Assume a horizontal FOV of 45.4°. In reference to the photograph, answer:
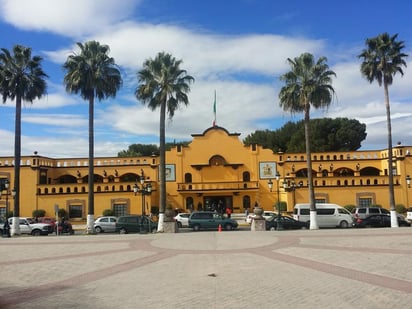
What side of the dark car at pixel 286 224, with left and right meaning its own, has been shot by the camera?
right
